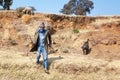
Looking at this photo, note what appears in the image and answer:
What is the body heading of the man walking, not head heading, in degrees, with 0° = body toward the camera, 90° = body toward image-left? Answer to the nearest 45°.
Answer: approximately 0°

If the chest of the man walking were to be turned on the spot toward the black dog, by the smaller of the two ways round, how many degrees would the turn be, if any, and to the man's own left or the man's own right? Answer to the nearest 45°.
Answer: approximately 135° to the man's own left
